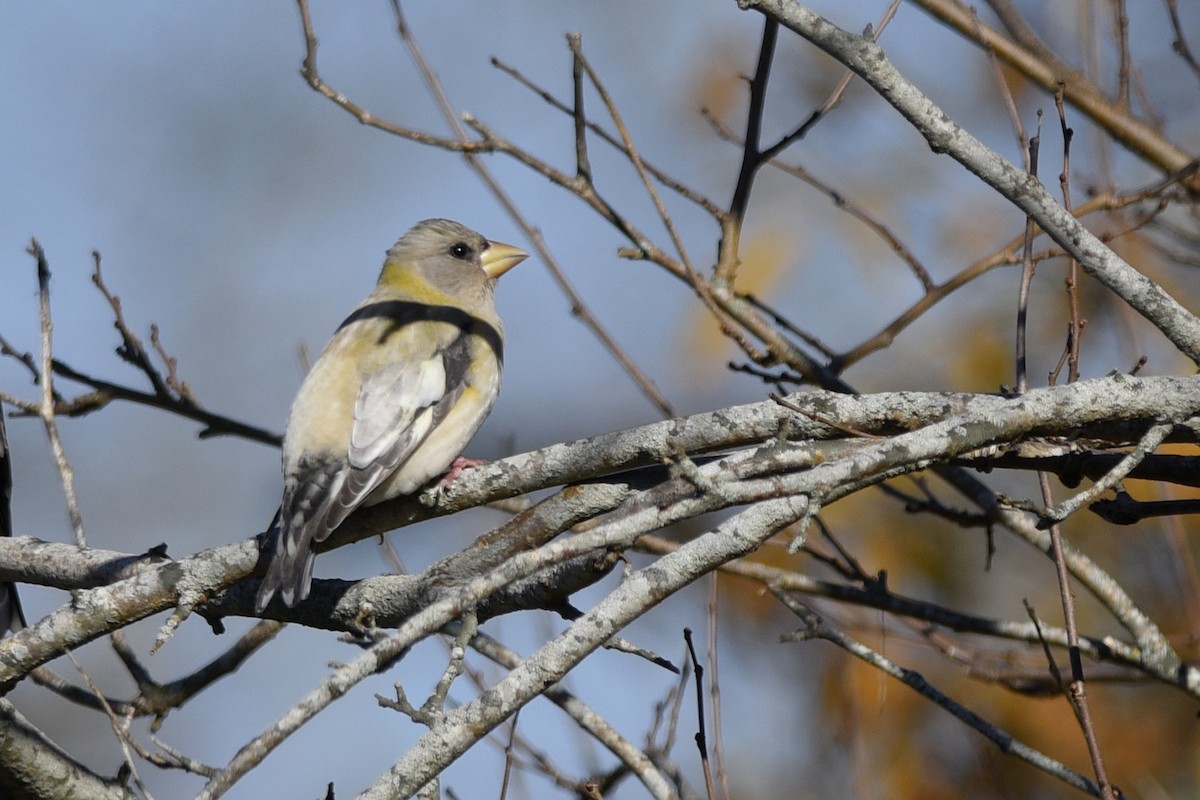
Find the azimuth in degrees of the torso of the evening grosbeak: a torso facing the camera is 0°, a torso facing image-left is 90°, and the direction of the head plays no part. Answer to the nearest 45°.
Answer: approximately 225°

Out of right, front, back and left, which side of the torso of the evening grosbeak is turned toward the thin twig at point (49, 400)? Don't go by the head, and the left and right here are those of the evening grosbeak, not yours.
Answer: back
